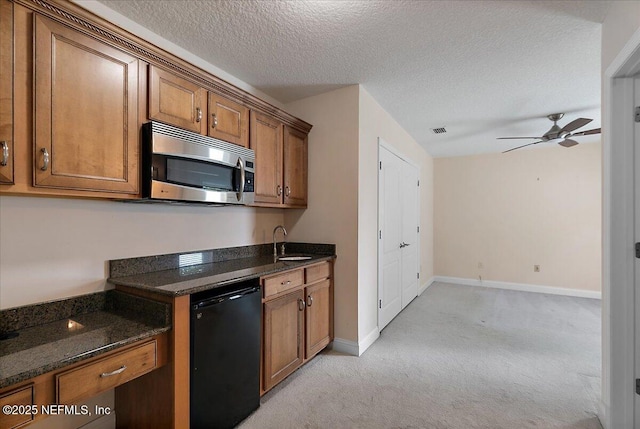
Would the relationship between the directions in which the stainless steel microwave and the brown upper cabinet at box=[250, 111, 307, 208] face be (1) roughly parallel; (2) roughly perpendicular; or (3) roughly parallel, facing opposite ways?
roughly parallel

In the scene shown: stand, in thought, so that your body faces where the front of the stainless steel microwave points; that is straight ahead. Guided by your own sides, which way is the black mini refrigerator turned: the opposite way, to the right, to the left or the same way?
the same way

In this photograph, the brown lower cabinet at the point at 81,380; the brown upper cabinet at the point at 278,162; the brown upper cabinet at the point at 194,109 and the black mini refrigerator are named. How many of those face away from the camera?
0

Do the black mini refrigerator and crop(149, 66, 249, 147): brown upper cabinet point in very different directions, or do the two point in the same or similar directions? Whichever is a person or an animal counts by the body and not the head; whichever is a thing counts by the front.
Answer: same or similar directions

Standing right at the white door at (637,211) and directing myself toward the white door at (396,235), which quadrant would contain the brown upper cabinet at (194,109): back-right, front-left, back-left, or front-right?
front-left

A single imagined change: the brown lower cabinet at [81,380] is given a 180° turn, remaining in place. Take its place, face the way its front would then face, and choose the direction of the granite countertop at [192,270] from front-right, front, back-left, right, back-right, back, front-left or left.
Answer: right

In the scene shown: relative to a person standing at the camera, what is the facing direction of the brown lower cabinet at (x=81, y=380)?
facing the viewer and to the right of the viewer

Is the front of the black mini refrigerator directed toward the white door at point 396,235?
no

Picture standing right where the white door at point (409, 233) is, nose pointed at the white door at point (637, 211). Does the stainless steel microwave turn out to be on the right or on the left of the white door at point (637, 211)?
right

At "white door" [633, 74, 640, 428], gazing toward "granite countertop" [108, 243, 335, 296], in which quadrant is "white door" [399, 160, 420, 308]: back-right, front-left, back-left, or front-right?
front-right

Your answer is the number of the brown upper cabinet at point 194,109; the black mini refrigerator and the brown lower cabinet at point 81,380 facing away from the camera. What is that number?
0

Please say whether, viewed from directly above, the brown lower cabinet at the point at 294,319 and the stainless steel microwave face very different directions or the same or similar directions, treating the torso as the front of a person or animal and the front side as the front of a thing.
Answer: same or similar directions

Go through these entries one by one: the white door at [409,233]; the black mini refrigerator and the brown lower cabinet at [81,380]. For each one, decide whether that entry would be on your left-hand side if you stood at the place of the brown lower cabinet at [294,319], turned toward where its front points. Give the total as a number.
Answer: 1

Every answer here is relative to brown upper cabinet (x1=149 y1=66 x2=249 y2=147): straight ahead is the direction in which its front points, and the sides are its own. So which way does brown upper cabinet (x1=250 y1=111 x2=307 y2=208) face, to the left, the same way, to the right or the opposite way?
the same way

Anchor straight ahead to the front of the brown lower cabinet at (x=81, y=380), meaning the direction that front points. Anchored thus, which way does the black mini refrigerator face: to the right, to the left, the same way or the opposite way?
the same way

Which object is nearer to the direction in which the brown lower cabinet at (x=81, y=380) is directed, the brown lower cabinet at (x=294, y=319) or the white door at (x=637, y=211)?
the white door

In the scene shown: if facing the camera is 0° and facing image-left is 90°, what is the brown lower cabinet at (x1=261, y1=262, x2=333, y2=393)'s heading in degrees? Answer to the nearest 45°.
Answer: approximately 315°

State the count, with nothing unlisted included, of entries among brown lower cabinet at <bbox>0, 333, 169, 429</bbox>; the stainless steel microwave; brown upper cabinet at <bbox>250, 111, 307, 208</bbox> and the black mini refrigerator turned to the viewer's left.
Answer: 0

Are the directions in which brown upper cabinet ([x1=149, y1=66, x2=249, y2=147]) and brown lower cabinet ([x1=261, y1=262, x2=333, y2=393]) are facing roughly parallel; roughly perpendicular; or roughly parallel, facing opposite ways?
roughly parallel
